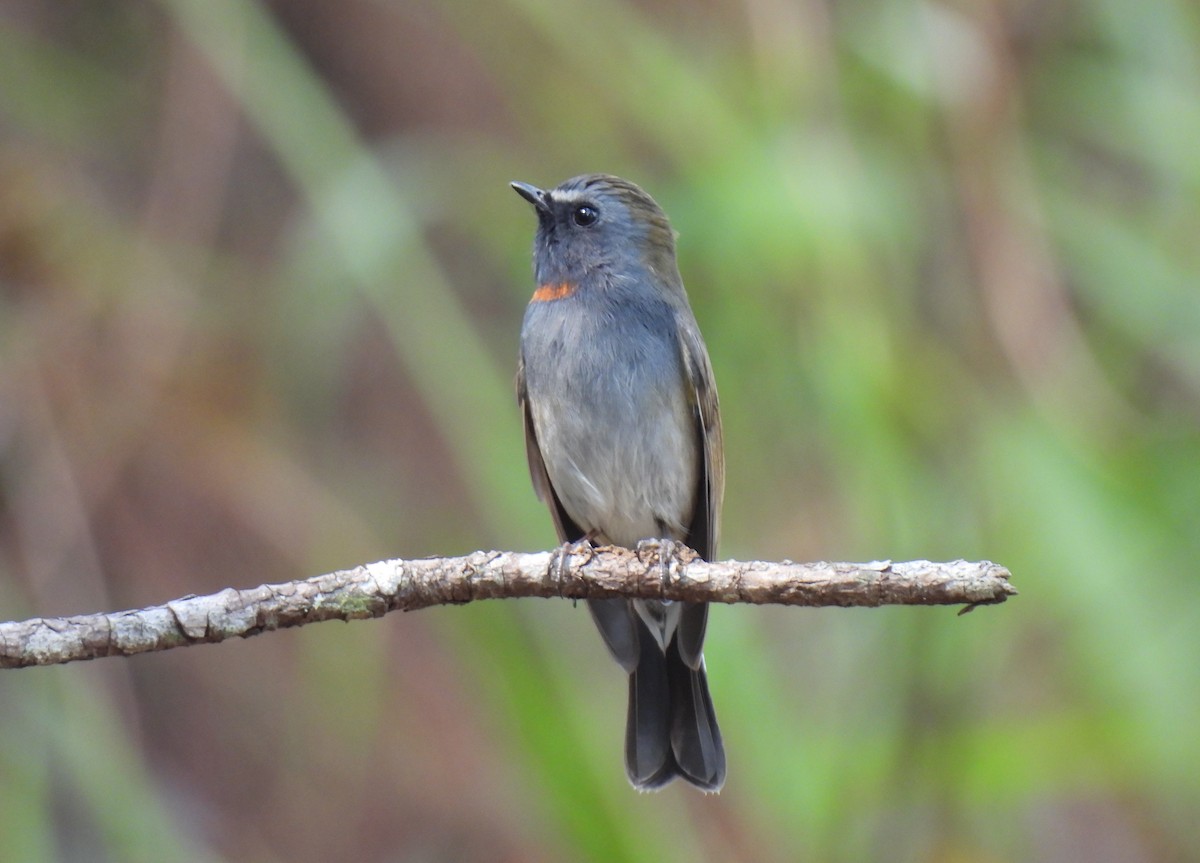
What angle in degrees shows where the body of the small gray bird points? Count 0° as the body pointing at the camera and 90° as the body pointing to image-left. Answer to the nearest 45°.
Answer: approximately 45°
